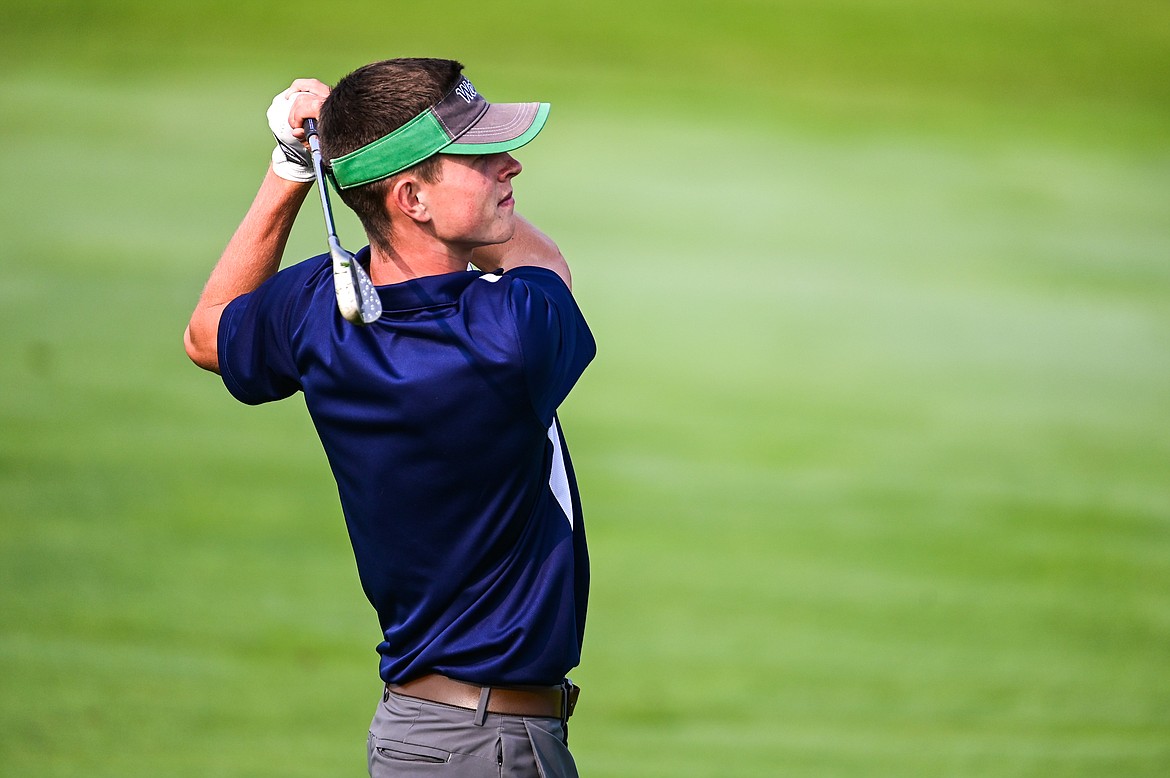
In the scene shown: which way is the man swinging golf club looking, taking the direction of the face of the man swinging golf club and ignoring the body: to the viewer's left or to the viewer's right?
to the viewer's right

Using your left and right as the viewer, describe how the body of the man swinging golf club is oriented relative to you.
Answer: facing away from the viewer and to the right of the viewer
